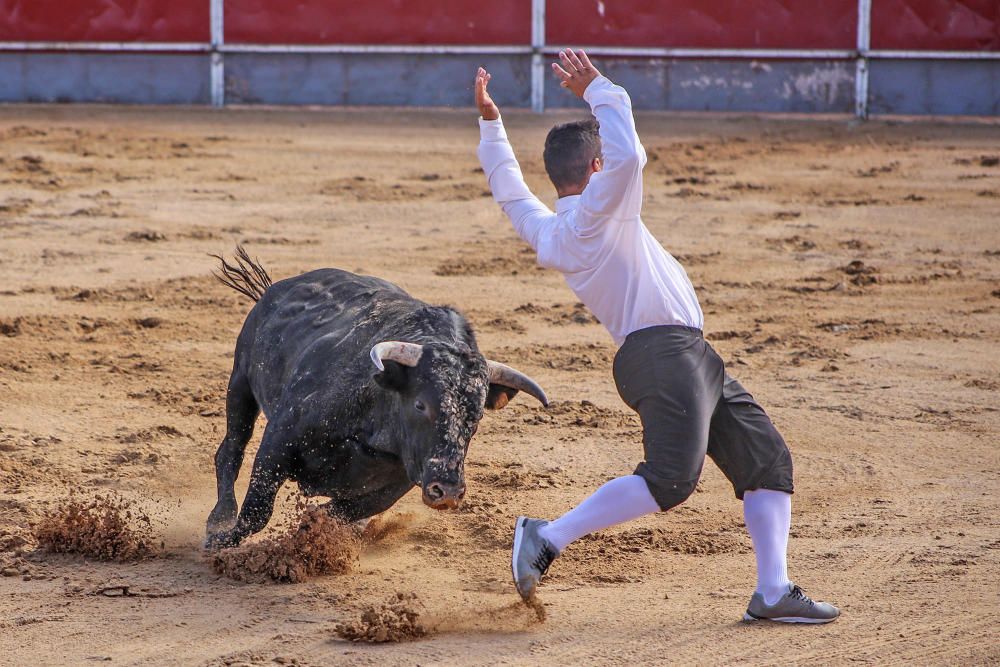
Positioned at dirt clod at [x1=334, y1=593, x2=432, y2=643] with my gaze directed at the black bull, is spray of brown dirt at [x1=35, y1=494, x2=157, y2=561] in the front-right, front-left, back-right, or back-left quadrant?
front-left

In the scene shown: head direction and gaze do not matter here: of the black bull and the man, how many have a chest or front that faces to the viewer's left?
0

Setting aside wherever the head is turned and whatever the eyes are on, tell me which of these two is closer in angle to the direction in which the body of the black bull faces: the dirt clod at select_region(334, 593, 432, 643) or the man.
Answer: the man

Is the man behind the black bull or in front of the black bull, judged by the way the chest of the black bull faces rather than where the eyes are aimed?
in front

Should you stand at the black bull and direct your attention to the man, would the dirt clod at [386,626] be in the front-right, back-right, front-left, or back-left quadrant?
front-right

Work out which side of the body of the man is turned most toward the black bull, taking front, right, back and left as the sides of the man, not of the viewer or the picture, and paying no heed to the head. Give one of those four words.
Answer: left

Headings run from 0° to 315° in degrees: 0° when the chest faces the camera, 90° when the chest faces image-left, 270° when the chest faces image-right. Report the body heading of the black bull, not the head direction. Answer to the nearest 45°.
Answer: approximately 315°

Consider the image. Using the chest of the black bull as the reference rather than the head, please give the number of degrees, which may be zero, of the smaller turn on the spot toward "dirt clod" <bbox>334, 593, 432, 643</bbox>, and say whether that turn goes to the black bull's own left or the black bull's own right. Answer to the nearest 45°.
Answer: approximately 45° to the black bull's own right

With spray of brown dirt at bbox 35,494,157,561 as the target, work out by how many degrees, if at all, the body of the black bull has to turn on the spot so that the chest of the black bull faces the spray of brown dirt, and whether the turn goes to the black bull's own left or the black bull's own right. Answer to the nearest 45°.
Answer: approximately 135° to the black bull's own right

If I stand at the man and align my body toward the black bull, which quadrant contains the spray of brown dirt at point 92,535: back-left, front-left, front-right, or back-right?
front-left
